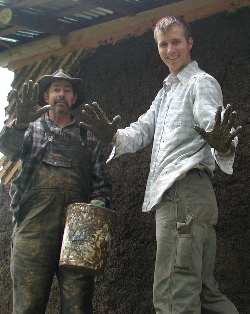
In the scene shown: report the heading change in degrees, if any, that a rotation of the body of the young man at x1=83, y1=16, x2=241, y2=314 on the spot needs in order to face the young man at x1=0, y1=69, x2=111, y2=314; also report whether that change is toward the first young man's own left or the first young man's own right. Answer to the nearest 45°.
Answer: approximately 90° to the first young man's own right

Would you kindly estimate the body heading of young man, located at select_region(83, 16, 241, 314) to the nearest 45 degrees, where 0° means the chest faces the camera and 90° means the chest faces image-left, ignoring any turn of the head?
approximately 45°

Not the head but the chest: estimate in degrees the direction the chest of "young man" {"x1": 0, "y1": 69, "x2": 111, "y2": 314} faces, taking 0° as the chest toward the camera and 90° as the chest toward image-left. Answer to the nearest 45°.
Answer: approximately 0°

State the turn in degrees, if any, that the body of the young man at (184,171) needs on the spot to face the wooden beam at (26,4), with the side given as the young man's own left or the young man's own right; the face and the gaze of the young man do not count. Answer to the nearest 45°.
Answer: approximately 90° to the young man's own right
